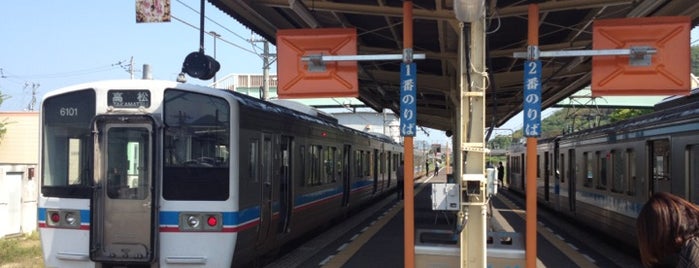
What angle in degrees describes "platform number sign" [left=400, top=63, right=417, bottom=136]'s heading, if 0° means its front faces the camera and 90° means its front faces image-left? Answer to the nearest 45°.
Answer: approximately 0°

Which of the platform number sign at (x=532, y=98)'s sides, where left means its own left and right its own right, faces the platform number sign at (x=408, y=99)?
right

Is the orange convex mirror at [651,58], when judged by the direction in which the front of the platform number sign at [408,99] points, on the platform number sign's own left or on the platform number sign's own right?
on the platform number sign's own left

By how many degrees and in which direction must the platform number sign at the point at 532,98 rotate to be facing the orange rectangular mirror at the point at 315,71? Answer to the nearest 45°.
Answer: approximately 90° to its right
